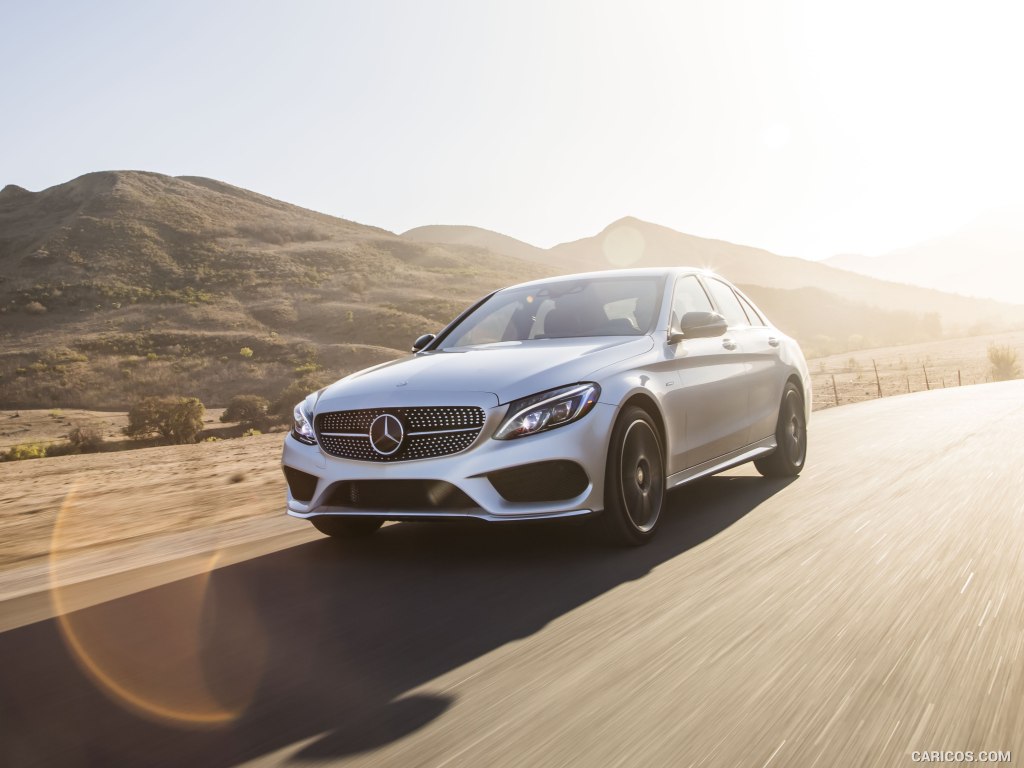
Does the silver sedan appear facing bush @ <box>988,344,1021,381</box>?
no

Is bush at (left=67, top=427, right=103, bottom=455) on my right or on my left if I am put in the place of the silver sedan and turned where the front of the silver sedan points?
on my right

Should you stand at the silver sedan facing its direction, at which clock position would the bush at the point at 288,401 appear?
The bush is roughly at 4 o'clock from the silver sedan.

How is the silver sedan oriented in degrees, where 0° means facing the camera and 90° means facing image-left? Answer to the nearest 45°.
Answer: approximately 45°

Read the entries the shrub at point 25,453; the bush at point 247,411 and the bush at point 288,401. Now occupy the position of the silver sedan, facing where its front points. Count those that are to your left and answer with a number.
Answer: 0

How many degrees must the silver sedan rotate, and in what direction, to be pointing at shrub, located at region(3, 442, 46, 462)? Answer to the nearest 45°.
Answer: approximately 90° to its right

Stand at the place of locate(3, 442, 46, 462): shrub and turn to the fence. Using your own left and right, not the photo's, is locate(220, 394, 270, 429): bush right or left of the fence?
left

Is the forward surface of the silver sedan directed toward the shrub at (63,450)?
no

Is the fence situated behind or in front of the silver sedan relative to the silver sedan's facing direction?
behind

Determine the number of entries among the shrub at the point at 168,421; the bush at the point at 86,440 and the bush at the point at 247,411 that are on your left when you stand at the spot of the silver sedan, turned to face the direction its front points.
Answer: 0

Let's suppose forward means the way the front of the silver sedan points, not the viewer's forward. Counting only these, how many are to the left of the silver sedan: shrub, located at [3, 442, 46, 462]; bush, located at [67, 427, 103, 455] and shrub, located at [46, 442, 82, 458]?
0

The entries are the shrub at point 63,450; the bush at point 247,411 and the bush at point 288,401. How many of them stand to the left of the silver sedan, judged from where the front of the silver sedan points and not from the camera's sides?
0
